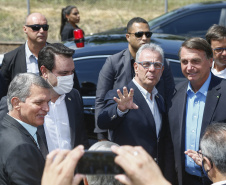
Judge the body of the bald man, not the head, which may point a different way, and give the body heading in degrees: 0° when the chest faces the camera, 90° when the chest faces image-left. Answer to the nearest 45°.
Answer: approximately 315°

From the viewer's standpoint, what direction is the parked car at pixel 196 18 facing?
to the viewer's left

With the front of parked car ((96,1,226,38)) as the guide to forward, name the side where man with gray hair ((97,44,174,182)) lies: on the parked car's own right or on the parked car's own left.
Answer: on the parked car's own left

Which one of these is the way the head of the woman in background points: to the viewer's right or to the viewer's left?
to the viewer's right

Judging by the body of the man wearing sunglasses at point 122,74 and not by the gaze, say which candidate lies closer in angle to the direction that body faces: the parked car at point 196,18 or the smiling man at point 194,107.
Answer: the smiling man
